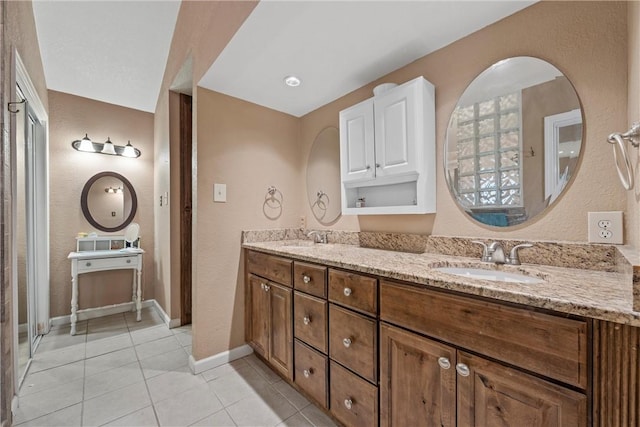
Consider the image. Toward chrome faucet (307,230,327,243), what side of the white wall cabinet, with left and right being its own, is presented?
right

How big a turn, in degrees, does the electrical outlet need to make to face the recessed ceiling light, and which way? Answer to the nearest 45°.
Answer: approximately 90° to its right

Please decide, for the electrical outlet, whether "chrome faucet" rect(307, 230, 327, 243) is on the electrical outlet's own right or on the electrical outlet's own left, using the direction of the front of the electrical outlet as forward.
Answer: on the electrical outlet's own right

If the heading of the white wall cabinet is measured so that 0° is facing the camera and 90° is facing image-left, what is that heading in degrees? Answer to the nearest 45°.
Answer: approximately 45°

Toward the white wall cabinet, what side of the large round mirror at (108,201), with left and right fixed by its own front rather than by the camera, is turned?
front

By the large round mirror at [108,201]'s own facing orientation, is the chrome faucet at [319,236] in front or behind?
in front

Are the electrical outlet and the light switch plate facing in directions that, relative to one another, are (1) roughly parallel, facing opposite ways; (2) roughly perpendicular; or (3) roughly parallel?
roughly perpendicular

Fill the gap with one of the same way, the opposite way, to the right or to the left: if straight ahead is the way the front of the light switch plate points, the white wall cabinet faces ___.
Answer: to the right
